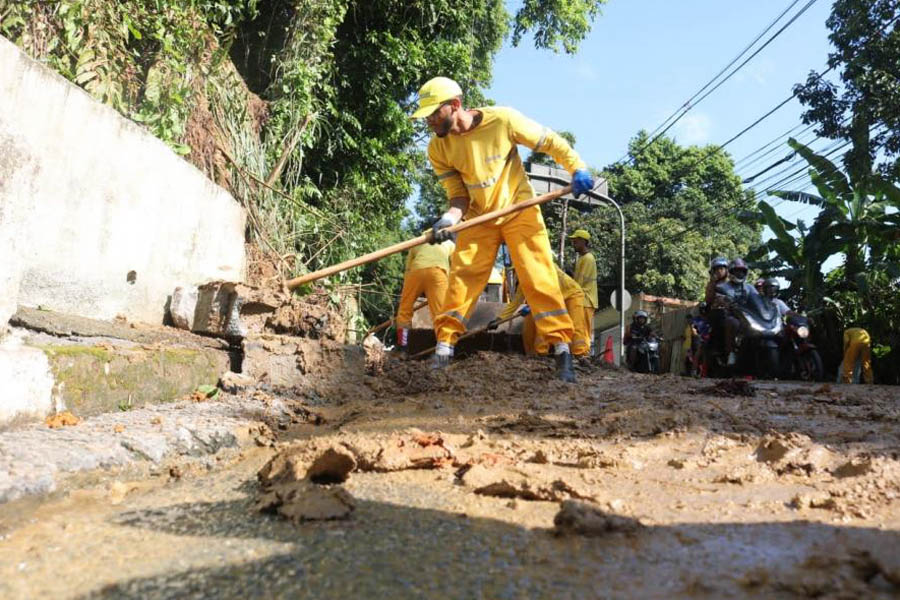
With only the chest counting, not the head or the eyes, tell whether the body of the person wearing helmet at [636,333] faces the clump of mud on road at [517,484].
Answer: yes

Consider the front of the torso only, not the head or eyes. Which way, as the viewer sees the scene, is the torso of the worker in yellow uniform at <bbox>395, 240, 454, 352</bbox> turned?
away from the camera

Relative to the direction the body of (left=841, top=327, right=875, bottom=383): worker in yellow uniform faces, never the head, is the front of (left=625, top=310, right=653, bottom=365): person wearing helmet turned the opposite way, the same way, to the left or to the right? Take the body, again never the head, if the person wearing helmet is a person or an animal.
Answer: the opposite way

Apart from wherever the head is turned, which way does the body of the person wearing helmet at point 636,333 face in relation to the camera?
toward the camera

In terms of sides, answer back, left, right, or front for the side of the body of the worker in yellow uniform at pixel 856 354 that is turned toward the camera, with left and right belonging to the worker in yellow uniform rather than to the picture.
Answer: back

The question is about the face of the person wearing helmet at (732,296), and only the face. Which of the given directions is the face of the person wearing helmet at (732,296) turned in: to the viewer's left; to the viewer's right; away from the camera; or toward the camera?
toward the camera

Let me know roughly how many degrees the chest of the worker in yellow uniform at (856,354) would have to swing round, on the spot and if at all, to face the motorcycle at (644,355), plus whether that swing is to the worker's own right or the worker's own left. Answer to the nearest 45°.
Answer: approximately 45° to the worker's own left

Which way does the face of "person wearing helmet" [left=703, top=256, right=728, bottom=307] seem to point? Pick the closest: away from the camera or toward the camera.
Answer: toward the camera

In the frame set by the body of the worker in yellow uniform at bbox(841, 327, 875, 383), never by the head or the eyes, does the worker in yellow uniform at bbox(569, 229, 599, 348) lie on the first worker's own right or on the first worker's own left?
on the first worker's own left

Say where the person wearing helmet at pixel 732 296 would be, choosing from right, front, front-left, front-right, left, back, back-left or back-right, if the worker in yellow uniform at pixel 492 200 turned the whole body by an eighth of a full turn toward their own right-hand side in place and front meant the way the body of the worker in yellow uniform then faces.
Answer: back-right

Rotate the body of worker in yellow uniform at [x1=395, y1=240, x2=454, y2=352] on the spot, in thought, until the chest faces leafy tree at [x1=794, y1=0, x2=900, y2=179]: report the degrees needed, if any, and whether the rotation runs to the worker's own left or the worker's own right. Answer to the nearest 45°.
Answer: approximately 45° to the worker's own right

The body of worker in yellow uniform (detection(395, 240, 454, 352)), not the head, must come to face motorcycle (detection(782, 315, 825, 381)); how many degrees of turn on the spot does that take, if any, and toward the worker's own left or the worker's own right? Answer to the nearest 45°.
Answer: approximately 90° to the worker's own right

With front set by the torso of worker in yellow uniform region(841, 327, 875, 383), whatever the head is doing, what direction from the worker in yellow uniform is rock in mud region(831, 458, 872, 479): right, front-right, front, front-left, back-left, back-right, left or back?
back

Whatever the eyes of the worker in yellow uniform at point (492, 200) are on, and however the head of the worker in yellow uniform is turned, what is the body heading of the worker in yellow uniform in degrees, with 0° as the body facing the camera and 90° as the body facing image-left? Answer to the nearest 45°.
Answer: approximately 45°

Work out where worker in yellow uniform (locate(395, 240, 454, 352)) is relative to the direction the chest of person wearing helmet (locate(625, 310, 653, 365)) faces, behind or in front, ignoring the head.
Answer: in front

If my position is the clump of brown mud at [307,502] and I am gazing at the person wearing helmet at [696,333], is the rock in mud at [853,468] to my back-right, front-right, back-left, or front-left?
front-right

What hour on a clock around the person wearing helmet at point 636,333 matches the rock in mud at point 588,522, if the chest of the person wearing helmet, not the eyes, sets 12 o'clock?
The rock in mud is roughly at 12 o'clock from the person wearing helmet.

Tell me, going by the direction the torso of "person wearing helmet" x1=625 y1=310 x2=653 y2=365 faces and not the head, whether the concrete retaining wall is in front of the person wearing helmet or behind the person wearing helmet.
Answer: in front
